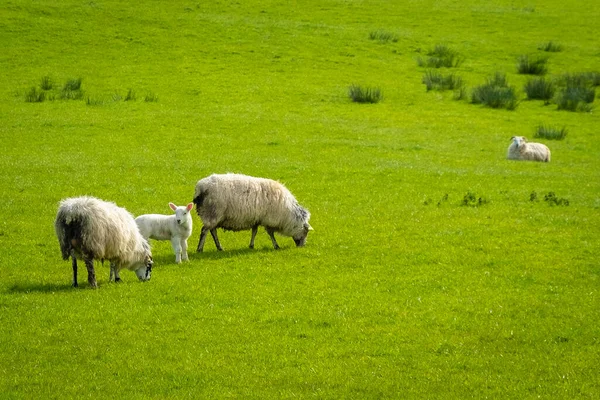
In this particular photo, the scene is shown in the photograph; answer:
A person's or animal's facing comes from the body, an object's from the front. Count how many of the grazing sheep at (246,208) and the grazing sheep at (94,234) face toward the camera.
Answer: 0

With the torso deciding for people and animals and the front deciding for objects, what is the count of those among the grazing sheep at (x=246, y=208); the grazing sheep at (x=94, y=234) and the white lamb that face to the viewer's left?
0

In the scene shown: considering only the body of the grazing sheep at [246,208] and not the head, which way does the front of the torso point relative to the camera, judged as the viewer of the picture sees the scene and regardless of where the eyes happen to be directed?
to the viewer's right

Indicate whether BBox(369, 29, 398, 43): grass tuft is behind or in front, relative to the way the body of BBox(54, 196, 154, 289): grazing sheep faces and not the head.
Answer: in front

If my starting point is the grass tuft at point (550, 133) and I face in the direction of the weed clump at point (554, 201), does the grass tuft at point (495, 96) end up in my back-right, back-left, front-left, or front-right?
back-right

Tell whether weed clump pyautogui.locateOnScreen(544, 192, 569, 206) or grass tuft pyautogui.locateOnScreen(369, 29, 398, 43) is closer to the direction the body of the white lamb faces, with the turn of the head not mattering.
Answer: the weed clump

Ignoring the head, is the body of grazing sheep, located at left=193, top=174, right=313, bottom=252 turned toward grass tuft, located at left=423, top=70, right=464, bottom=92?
no

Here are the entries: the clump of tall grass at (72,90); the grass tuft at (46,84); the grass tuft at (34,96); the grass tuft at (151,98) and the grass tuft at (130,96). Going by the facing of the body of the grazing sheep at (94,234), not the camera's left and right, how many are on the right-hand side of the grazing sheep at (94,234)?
0

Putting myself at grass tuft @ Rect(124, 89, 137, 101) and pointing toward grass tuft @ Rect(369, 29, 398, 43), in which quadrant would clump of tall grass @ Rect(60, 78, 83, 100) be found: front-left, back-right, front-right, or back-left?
back-left

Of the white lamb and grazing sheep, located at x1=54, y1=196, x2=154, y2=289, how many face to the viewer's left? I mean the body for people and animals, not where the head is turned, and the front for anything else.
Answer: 0

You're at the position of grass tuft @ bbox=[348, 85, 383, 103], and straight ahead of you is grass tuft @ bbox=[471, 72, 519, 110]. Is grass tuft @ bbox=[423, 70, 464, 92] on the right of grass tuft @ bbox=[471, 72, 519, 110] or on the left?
left

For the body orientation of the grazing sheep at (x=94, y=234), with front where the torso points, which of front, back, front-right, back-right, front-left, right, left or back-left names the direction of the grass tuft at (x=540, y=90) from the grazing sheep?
front

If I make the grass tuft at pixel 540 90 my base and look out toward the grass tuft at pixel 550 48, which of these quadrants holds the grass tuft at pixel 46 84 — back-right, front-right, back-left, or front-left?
back-left

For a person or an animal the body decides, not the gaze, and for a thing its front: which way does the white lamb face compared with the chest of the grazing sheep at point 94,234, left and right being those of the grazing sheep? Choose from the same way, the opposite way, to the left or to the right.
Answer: to the right

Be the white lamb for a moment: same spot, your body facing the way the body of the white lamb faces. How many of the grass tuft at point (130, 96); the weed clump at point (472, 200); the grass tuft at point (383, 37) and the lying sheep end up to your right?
0
